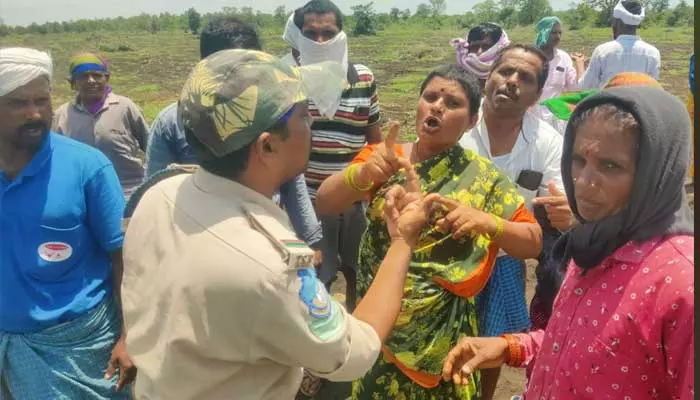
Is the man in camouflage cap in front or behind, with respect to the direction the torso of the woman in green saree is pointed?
in front

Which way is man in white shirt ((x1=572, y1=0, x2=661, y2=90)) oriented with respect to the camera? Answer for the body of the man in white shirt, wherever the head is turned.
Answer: away from the camera

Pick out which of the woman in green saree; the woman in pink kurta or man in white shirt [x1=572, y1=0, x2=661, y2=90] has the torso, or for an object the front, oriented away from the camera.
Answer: the man in white shirt

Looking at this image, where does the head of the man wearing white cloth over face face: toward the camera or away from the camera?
toward the camera

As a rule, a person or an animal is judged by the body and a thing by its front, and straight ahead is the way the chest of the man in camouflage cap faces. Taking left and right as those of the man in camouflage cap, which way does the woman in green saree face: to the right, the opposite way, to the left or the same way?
the opposite way

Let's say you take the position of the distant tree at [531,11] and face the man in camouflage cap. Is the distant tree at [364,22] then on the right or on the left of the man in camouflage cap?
right

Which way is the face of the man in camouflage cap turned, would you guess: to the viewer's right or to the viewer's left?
to the viewer's right

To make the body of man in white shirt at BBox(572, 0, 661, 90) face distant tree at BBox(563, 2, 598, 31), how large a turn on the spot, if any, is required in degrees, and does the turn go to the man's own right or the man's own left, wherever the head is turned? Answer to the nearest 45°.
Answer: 0° — they already face it

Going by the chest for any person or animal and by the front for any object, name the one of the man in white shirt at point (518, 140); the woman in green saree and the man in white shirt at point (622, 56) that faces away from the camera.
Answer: the man in white shirt at point (622, 56)

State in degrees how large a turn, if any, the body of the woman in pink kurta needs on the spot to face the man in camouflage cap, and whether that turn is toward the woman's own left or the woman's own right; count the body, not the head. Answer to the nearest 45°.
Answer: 0° — they already face them

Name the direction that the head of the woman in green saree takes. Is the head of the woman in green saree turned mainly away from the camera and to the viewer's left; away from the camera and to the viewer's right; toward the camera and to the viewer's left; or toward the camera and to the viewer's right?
toward the camera and to the viewer's left

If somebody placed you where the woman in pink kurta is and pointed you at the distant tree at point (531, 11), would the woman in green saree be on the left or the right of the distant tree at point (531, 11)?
left

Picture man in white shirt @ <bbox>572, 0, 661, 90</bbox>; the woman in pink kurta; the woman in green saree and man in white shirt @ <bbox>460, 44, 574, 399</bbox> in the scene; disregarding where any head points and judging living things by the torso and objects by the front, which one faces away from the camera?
man in white shirt @ <bbox>572, 0, 661, 90</bbox>
